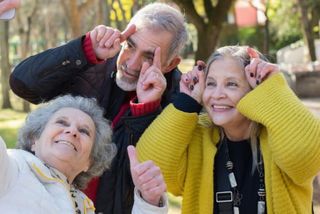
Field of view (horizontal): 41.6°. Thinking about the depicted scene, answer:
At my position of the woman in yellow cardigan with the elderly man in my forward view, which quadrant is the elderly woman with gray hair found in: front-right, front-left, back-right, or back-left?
front-left

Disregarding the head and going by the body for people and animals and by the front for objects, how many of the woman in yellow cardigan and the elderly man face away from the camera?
0

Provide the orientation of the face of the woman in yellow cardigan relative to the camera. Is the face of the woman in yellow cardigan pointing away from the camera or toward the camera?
toward the camera

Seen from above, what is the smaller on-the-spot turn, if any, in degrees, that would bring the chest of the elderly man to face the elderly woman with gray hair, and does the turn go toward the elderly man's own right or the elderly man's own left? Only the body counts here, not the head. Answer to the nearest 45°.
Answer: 0° — they already face them

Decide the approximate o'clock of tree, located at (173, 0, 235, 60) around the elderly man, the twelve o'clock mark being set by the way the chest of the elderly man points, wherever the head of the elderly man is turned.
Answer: The tree is roughly at 5 o'clock from the elderly man.

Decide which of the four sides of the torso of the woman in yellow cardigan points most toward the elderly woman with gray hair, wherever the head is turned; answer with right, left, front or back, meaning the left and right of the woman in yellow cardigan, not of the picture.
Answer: right

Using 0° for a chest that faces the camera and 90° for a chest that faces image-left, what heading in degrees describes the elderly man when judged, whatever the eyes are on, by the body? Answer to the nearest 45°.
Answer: approximately 45°

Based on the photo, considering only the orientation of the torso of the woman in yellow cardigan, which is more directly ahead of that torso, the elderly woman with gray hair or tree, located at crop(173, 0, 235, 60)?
the elderly woman with gray hair

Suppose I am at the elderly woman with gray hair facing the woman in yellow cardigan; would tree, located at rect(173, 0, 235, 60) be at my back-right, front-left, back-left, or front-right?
front-left

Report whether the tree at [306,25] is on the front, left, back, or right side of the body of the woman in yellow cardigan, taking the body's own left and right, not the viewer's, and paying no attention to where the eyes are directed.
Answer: back

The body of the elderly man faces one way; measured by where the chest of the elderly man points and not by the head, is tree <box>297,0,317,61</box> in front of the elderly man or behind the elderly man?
behind

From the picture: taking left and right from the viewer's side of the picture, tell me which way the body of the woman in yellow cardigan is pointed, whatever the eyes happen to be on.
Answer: facing the viewer

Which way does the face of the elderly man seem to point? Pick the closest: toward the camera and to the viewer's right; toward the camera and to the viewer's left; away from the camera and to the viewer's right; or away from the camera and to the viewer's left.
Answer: toward the camera and to the viewer's left
